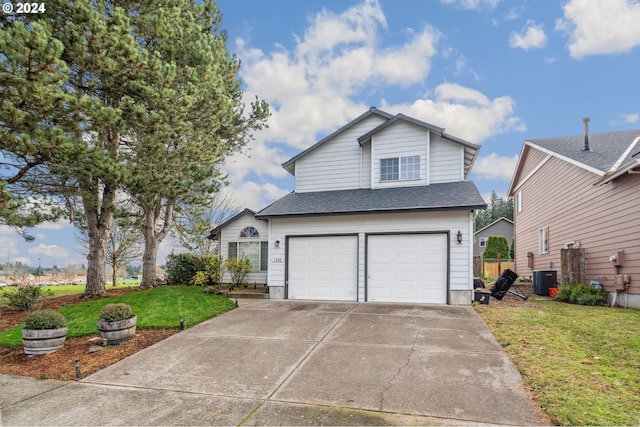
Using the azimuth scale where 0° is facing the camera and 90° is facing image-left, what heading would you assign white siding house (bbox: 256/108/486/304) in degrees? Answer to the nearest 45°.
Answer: approximately 0°

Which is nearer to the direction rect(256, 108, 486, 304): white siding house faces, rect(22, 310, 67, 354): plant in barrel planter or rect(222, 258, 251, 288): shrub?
the plant in barrel planter

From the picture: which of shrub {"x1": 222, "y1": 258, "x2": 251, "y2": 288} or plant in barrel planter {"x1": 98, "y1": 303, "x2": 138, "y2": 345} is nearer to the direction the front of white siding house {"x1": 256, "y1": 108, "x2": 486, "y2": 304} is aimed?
the plant in barrel planter

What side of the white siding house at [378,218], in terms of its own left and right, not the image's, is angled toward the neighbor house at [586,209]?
left

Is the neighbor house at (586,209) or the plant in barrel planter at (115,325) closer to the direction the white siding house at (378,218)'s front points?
the plant in barrel planter

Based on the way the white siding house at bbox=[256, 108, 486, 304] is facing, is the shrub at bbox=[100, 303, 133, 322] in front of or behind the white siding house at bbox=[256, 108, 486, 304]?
in front

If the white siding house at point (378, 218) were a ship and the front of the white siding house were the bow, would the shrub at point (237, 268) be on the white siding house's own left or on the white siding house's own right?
on the white siding house's own right

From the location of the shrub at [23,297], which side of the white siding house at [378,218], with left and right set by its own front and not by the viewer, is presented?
right

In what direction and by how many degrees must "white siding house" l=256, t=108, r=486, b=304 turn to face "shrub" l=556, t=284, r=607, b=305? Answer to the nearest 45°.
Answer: approximately 90° to its left
